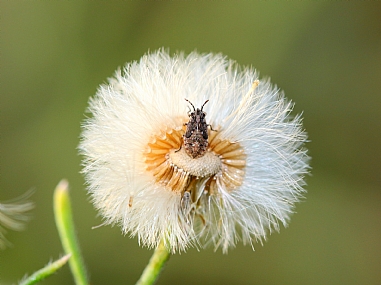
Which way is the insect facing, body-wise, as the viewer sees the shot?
away from the camera
